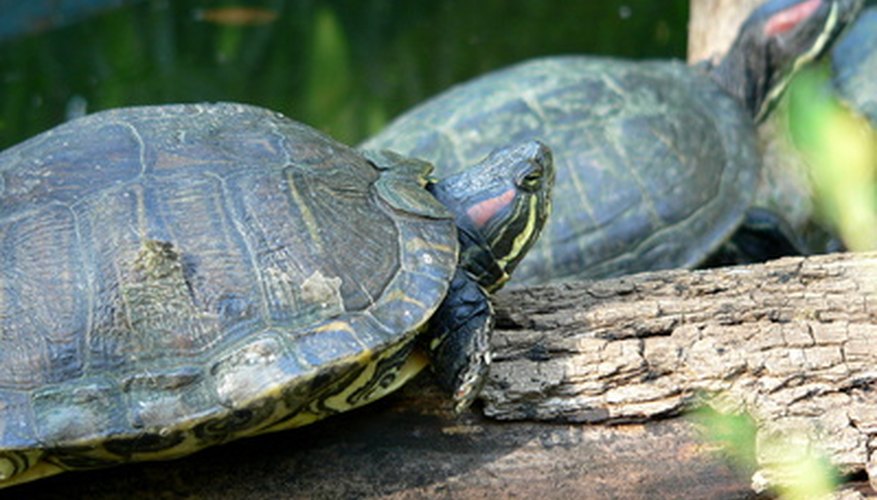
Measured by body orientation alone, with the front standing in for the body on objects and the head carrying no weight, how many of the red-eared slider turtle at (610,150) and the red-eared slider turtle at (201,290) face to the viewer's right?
2

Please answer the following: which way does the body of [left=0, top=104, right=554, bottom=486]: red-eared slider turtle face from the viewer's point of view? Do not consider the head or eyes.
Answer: to the viewer's right

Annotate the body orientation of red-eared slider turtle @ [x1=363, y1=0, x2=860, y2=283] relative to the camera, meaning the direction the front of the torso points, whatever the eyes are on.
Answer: to the viewer's right

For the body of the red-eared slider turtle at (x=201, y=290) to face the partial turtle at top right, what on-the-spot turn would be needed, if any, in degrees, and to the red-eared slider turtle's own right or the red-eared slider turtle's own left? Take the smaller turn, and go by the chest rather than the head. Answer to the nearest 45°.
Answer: approximately 45° to the red-eared slider turtle's own left
